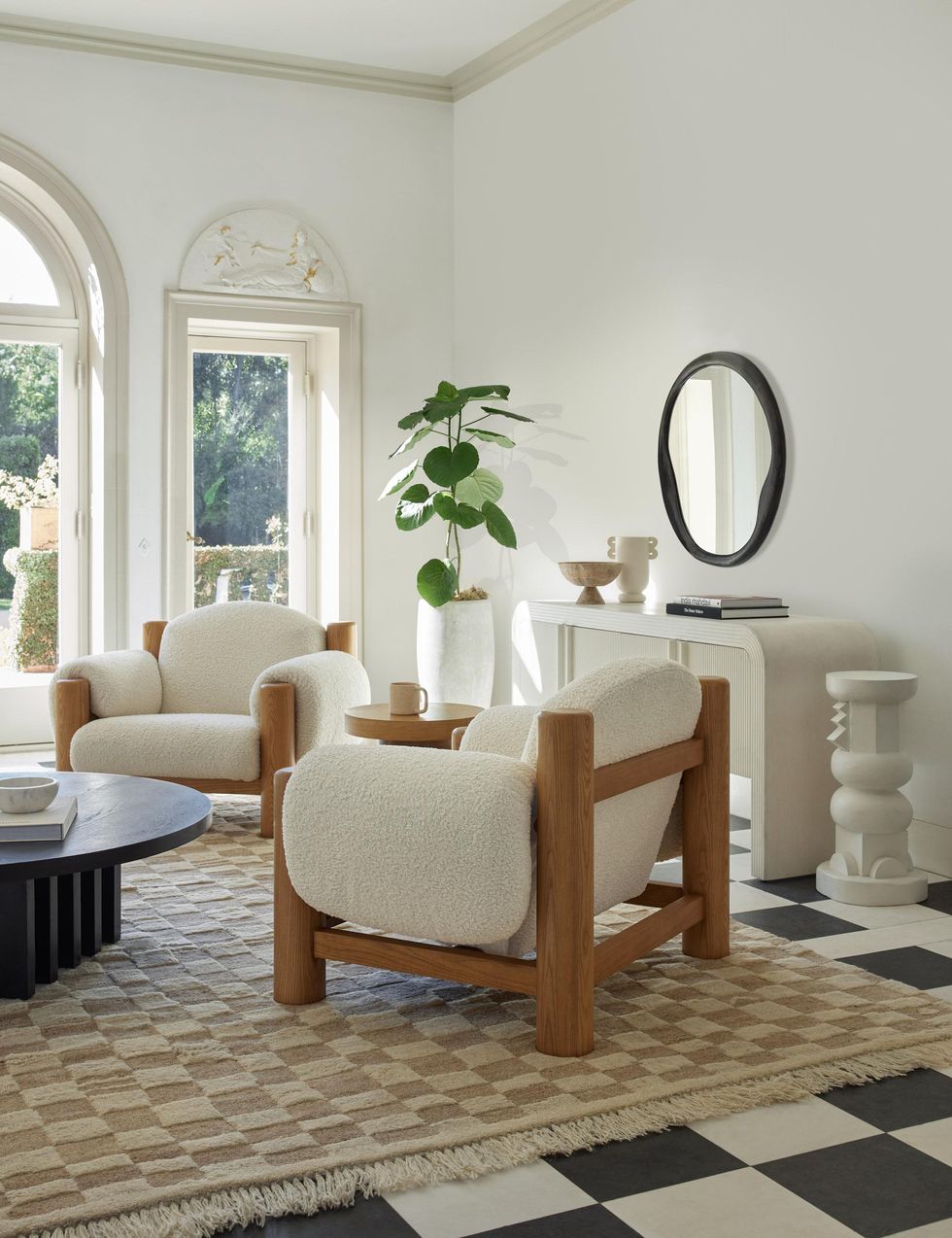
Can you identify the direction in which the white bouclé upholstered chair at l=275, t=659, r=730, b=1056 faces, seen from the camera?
facing away from the viewer and to the left of the viewer

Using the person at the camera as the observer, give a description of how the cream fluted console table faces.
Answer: facing the viewer and to the left of the viewer

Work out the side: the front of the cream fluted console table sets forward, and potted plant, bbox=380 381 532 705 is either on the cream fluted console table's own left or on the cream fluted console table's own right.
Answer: on the cream fluted console table's own right

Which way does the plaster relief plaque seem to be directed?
toward the camera

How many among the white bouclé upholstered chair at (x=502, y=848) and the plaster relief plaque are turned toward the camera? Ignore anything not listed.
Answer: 1

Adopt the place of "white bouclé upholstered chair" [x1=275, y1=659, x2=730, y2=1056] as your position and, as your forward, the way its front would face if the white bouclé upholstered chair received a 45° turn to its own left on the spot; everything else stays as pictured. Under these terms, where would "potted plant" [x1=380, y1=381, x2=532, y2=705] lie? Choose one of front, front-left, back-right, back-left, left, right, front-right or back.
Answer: right

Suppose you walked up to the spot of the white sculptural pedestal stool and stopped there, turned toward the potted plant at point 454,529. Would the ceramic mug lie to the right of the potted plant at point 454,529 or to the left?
left

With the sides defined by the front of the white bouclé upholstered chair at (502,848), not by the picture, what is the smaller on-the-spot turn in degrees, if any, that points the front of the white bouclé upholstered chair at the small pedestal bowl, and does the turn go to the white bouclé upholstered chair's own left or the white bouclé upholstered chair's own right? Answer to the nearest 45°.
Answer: approximately 45° to the white bouclé upholstered chair's own right

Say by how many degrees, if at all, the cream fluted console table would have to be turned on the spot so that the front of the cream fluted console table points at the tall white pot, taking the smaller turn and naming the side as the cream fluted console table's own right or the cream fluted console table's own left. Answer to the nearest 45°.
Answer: approximately 90° to the cream fluted console table's own right

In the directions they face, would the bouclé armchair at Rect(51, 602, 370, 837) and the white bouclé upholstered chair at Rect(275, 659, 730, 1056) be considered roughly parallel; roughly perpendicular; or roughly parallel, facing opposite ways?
roughly perpendicular

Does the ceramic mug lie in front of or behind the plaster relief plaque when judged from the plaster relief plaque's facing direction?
in front

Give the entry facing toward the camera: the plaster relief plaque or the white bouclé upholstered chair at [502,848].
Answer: the plaster relief plaque

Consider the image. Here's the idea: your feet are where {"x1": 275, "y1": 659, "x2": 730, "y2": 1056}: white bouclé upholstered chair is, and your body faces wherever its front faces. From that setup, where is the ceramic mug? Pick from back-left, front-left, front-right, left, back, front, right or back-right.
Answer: front-right

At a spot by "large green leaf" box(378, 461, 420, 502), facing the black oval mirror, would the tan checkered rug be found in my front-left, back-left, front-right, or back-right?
front-right

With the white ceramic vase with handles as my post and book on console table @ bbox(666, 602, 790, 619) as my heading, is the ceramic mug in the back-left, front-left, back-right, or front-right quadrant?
front-right

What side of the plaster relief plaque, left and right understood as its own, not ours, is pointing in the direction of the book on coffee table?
front
